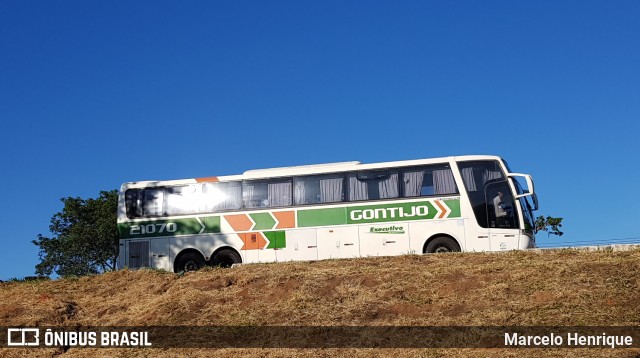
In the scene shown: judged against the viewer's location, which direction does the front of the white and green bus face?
facing to the right of the viewer

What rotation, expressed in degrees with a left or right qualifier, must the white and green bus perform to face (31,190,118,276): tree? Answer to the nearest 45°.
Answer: approximately 135° to its left
